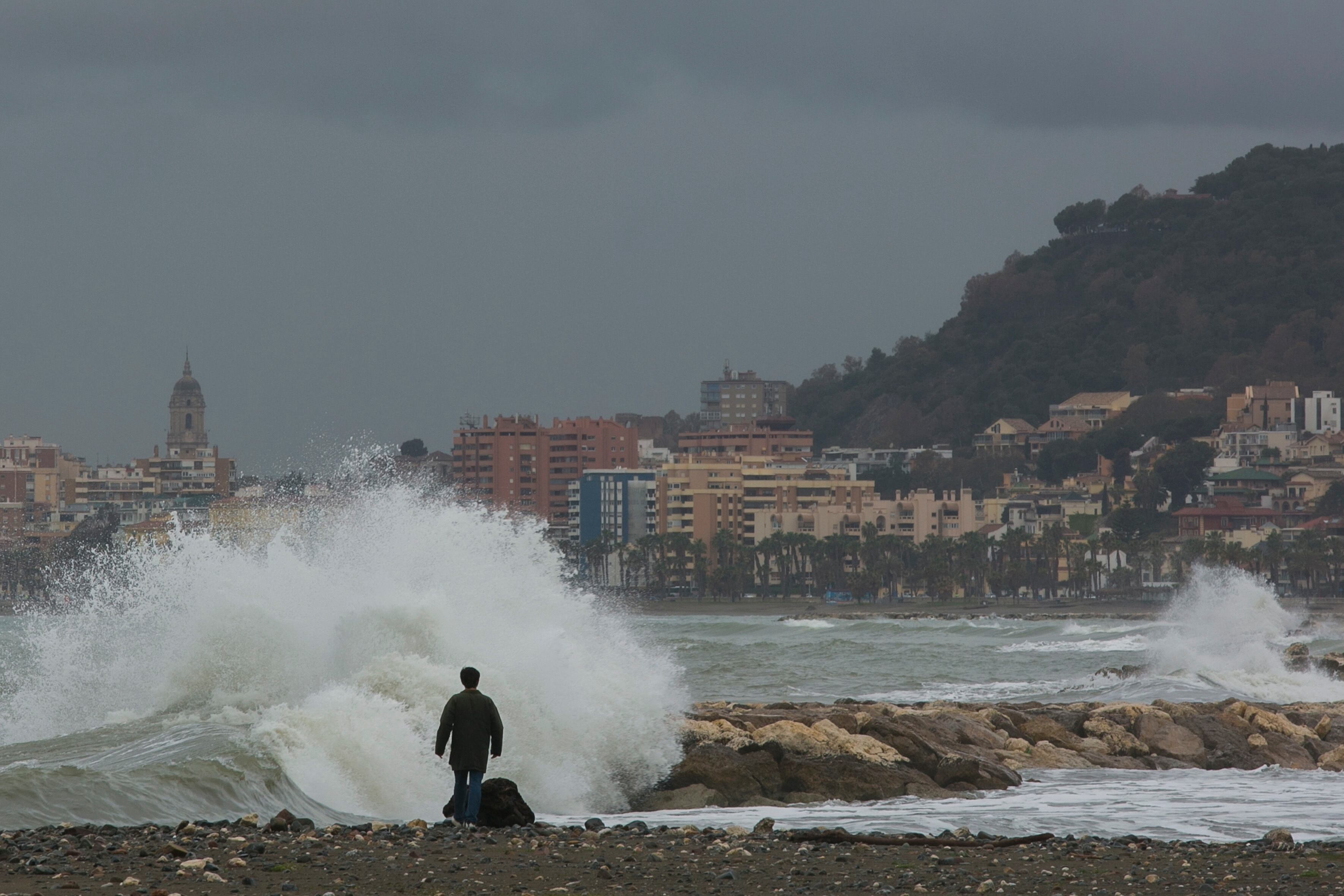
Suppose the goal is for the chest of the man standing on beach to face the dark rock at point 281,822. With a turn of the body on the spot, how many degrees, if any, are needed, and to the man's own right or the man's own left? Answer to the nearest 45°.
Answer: approximately 90° to the man's own left

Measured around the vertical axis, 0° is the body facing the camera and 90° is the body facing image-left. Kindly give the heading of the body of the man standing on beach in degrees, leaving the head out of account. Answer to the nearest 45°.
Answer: approximately 180°

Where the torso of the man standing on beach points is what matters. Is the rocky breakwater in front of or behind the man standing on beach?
in front

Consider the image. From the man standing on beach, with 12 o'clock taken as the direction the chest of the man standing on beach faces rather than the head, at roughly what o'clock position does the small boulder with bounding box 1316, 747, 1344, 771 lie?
The small boulder is roughly at 2 o'clock from the man standing on beach.

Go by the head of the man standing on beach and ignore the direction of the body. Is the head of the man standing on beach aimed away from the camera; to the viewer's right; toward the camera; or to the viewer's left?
away from the camera
